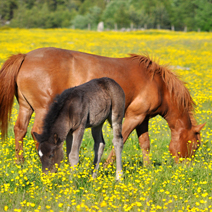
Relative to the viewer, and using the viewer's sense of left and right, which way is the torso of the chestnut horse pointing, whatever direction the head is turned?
facing to the right of the viewer
